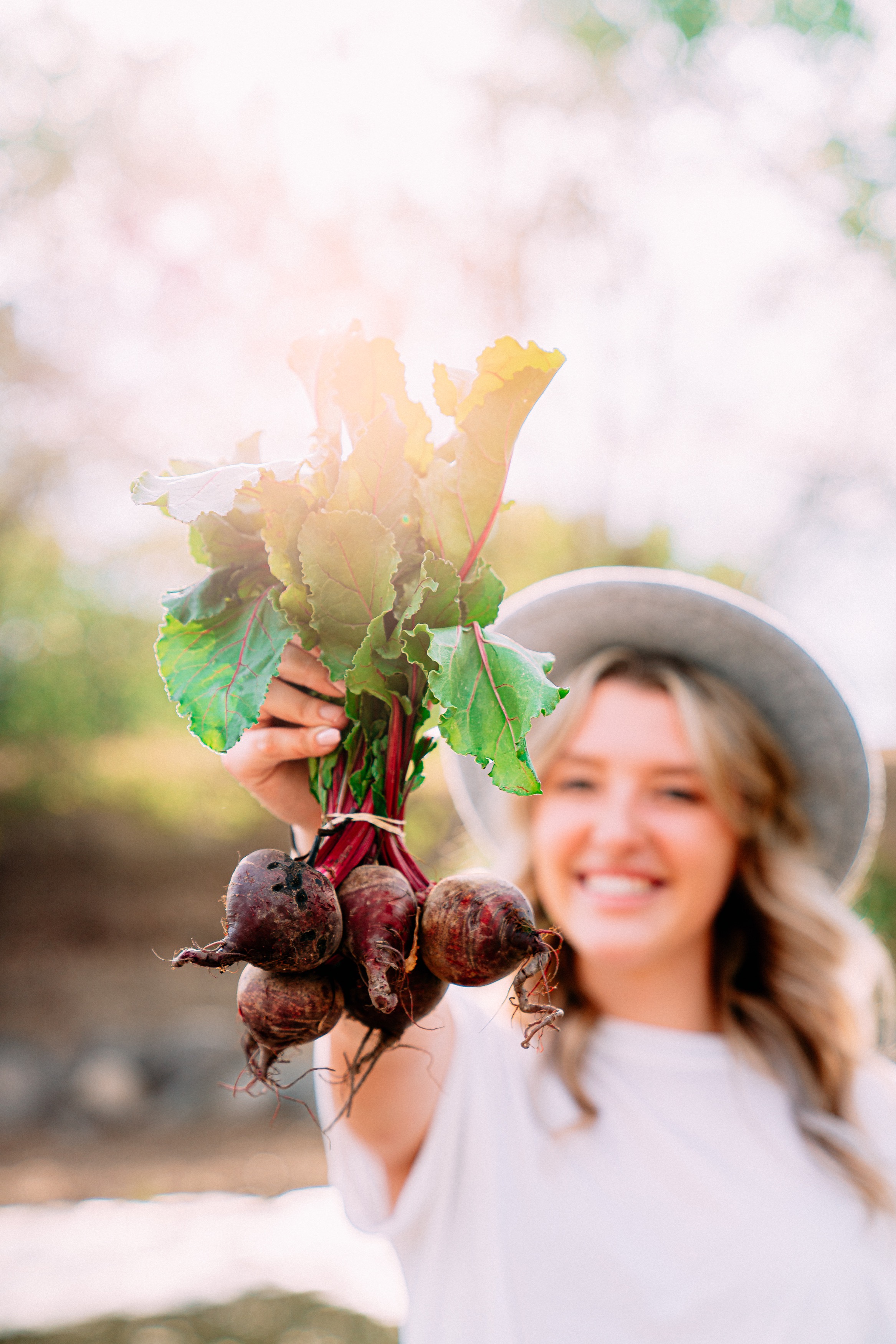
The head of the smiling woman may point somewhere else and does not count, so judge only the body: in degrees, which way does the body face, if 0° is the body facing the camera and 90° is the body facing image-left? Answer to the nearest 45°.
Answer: approximately 0°
